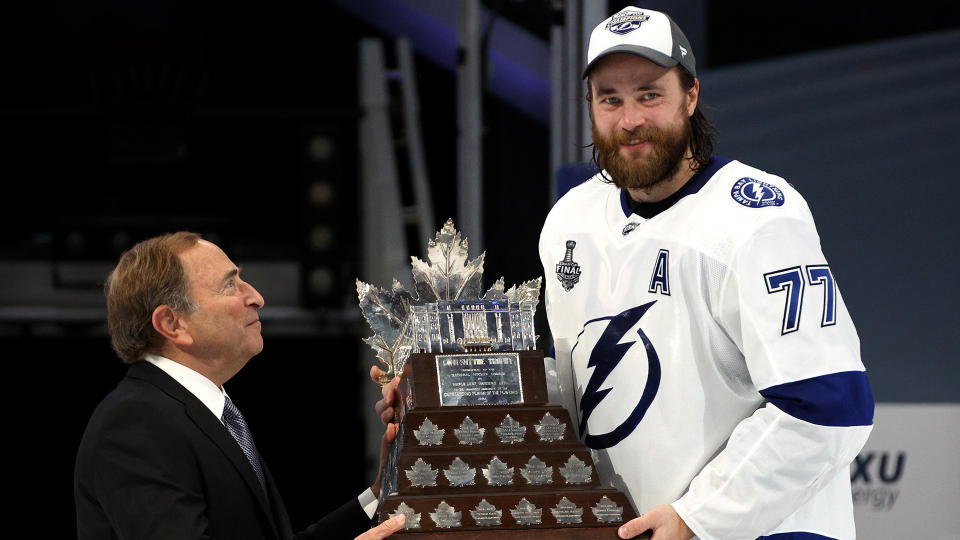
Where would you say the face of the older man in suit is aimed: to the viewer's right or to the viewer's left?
to the viewer's right

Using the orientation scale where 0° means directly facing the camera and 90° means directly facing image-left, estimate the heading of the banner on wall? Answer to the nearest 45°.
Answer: approximately 0°

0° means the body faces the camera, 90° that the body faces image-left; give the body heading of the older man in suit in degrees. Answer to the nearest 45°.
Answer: approximately 270°

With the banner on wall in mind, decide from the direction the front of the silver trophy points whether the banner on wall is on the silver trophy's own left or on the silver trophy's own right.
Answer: on the silver trophy's own left

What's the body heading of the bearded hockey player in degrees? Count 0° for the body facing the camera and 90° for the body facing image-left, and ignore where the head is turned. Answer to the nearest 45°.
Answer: approximately 45°

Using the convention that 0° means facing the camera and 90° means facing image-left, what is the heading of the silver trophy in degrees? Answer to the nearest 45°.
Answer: approximately 0°

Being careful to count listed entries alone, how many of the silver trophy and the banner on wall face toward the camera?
2

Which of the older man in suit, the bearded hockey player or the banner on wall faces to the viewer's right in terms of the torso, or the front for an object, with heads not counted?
the older man in suit
